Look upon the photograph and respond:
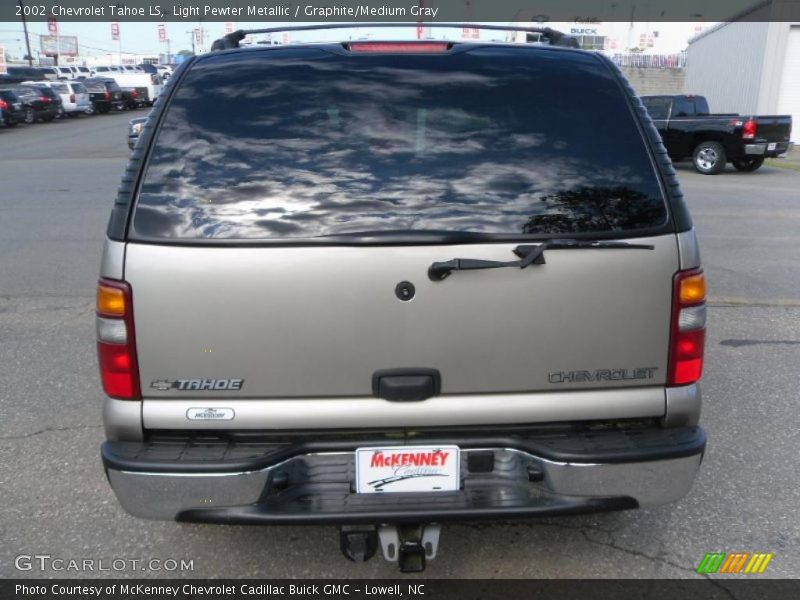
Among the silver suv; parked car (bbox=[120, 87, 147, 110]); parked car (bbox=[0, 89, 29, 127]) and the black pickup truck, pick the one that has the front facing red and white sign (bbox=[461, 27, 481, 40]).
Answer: the silver suv

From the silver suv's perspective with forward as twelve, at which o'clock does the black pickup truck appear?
The black pickup truck is roughly at 1 o'clock from the silver suv.

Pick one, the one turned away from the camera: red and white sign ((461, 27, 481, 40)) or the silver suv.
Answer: the silver suv

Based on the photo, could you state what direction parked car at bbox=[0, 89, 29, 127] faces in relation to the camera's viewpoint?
facing away from the viewer and to the left of the viewer

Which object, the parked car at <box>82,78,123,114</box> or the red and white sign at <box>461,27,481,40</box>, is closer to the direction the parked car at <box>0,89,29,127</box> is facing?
the parked car

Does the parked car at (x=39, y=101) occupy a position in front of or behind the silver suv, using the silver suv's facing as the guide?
in front

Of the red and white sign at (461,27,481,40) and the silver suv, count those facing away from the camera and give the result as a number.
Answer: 1

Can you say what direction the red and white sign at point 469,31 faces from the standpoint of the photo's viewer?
facing the viewer

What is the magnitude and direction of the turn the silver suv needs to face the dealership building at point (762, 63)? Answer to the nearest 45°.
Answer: approximately 45° to its right

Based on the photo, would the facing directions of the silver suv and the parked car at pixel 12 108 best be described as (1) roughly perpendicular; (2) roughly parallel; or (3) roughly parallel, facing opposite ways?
roughly perpendicular

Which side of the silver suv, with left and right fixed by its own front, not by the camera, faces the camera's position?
back

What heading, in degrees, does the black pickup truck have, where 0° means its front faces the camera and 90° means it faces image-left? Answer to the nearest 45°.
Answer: approximately 135°

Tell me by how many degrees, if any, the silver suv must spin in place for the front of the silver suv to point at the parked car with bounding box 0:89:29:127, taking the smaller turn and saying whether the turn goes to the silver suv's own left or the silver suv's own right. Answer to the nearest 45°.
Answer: approximately 45° to the silver suv's own left

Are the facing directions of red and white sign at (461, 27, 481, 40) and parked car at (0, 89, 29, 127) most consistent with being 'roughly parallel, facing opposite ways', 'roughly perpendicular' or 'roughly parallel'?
roughly perpendicular

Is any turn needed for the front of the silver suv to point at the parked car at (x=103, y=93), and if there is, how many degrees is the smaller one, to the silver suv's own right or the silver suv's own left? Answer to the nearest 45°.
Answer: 0° — it already faces it
